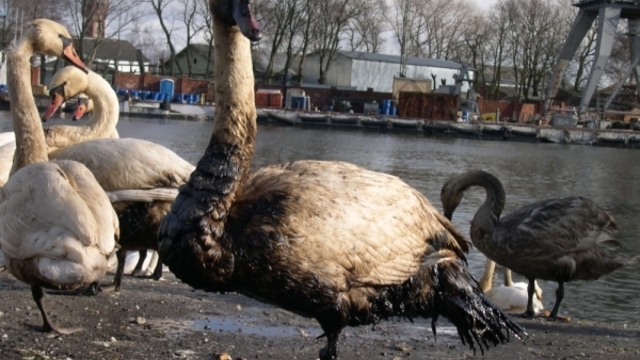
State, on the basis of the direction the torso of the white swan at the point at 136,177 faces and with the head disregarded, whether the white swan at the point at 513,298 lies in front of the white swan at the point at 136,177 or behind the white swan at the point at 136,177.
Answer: behind

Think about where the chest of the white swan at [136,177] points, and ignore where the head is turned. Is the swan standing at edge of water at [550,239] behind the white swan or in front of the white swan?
behind

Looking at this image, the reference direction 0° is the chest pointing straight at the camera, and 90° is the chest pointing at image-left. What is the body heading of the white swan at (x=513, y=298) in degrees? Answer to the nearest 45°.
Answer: approximately 90°

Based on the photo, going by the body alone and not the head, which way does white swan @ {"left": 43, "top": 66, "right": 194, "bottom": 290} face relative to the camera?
to the viewer's left

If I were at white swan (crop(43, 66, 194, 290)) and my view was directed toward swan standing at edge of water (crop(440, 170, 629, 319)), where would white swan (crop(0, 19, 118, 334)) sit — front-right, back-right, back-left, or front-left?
back-right

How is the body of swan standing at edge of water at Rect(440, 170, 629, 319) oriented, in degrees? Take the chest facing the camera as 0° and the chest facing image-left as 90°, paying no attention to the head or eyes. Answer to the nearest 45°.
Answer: approximately 90°

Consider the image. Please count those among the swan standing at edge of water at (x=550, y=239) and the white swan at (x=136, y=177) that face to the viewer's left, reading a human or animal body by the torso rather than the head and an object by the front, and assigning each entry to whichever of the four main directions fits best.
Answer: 2
